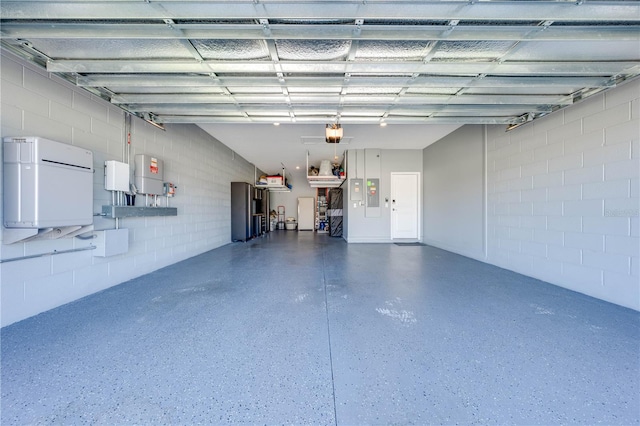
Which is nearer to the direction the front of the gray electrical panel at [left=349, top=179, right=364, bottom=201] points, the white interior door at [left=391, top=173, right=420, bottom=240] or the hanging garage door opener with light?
the hanging garage door opener with light

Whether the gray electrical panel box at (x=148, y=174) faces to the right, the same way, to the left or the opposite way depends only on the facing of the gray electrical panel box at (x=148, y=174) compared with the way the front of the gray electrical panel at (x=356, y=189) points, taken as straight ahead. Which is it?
to the left

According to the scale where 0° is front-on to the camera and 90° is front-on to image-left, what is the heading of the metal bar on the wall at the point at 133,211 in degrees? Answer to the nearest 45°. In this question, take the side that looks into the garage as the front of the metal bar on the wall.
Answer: approximately 315°

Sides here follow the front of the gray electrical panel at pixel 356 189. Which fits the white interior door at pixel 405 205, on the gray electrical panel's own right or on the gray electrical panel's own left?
on the gray electrical panel's own left

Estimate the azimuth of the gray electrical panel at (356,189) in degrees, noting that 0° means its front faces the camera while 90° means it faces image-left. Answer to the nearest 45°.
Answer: approximately 0°
